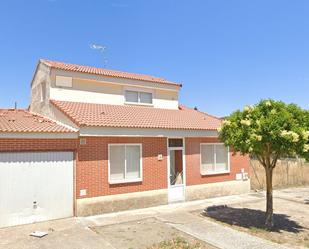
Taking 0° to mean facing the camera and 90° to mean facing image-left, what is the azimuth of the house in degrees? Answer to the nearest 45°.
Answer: approximately 315°

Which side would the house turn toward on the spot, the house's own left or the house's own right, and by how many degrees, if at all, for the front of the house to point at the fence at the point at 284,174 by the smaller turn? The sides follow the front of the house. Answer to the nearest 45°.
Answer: approximately 90° to the house's own left

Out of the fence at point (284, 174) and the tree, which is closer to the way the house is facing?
the tree
